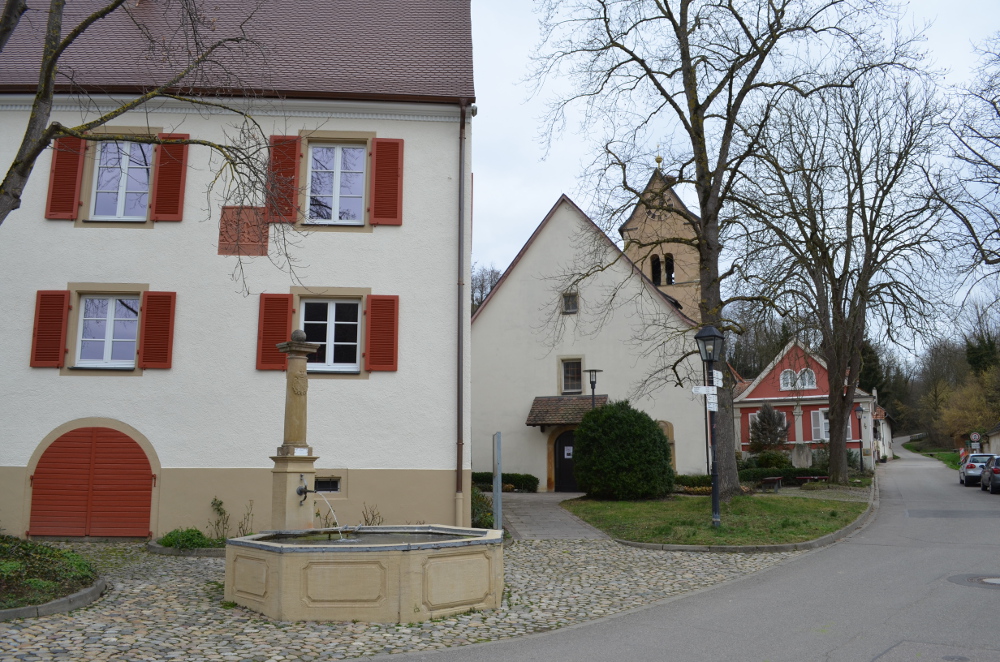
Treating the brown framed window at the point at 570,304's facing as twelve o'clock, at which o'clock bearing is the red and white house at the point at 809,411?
The red and white house is roughly at 7 o'clock from the brown framed window.

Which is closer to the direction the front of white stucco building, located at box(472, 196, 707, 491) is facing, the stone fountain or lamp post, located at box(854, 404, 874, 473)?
the stone fountain

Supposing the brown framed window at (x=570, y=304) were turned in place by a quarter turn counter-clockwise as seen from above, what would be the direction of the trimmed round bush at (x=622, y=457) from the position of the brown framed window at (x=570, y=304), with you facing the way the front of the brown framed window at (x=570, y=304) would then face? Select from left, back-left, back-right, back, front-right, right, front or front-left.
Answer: right

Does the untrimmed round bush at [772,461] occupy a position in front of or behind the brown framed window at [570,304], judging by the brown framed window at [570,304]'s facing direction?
behind

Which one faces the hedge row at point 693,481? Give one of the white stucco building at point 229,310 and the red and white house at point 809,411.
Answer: the red and white house

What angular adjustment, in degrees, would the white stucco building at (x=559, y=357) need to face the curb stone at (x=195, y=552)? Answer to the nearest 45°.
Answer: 0° — it already faces it

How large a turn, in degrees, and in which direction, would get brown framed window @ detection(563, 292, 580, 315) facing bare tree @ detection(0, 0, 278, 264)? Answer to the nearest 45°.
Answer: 0° — it already faces it

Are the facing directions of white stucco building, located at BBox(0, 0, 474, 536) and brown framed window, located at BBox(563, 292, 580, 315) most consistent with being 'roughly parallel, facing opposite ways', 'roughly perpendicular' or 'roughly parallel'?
roughly parallel

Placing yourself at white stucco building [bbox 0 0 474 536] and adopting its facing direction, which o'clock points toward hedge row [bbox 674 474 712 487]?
The hedge row is roughly at 8 o'clock from the white stucco building.

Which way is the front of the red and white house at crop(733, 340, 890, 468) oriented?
toward the camera

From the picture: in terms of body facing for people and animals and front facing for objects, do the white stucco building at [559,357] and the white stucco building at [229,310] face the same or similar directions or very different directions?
same or similar directions

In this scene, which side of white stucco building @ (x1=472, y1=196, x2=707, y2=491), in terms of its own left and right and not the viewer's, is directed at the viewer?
front

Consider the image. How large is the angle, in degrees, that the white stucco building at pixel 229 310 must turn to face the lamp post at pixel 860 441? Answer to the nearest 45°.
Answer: approximately 135° to its left

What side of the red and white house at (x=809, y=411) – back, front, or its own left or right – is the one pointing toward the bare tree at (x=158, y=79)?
front

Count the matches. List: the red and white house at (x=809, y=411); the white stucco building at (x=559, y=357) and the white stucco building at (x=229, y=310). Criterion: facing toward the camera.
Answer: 3
